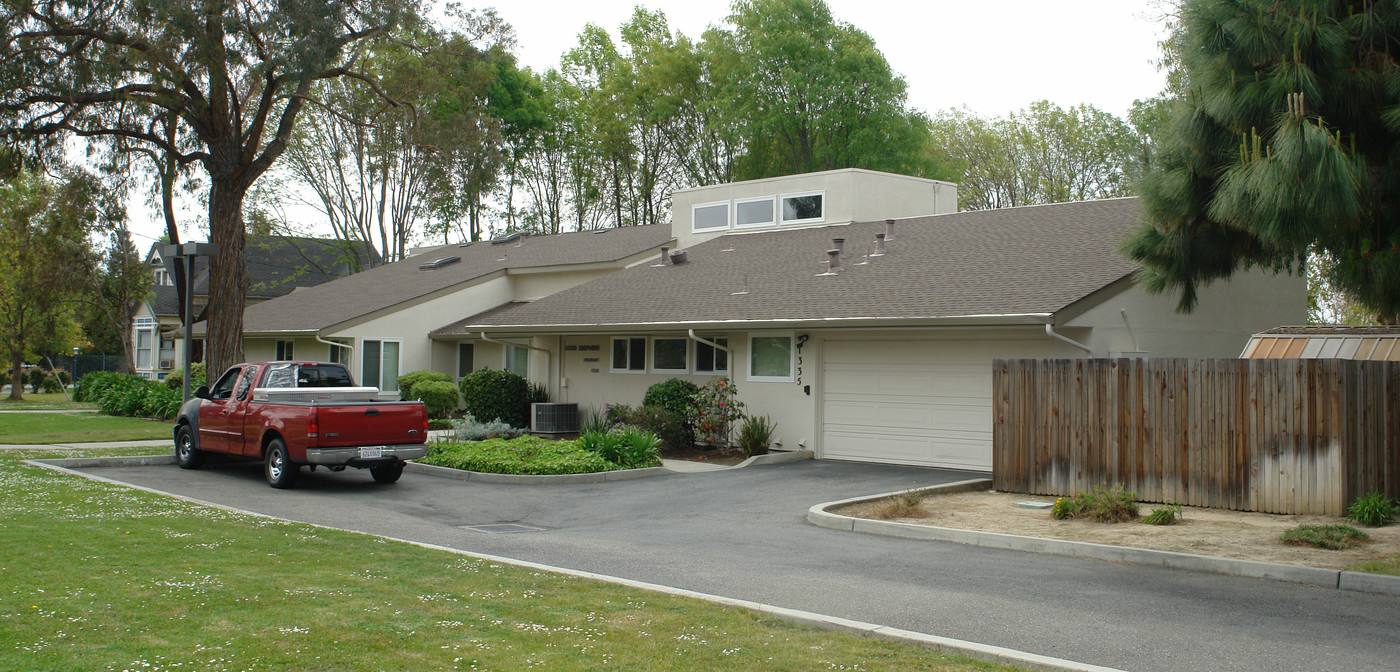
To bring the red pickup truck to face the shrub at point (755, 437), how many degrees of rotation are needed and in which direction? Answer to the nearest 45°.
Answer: approximately 135° to its right

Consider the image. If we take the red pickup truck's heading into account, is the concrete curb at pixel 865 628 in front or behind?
behind

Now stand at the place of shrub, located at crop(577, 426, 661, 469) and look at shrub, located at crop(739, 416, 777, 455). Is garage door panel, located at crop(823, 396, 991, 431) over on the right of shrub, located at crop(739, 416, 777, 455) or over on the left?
right

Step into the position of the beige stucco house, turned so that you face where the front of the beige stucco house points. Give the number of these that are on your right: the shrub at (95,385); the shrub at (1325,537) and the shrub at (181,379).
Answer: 2

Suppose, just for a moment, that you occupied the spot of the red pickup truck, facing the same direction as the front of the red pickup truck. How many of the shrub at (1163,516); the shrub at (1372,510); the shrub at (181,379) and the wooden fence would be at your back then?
3

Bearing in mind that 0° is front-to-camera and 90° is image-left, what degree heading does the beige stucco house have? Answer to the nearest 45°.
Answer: approximately 45°

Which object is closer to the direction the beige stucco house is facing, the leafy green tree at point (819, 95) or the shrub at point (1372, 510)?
the shrub

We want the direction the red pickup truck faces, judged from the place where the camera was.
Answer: facing away from the viewer and to the left of the viewer

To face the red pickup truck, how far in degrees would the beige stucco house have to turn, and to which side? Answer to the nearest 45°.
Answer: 0° — it already faces it
